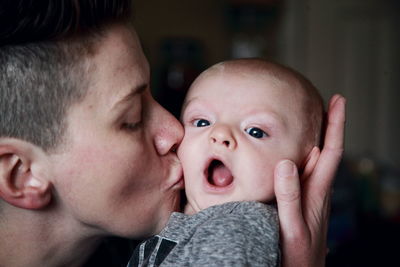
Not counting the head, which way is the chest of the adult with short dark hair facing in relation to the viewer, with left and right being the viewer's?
facing to the right of the viewer

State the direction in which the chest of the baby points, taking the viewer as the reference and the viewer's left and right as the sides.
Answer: facing the viewer and to the left of the viewer
